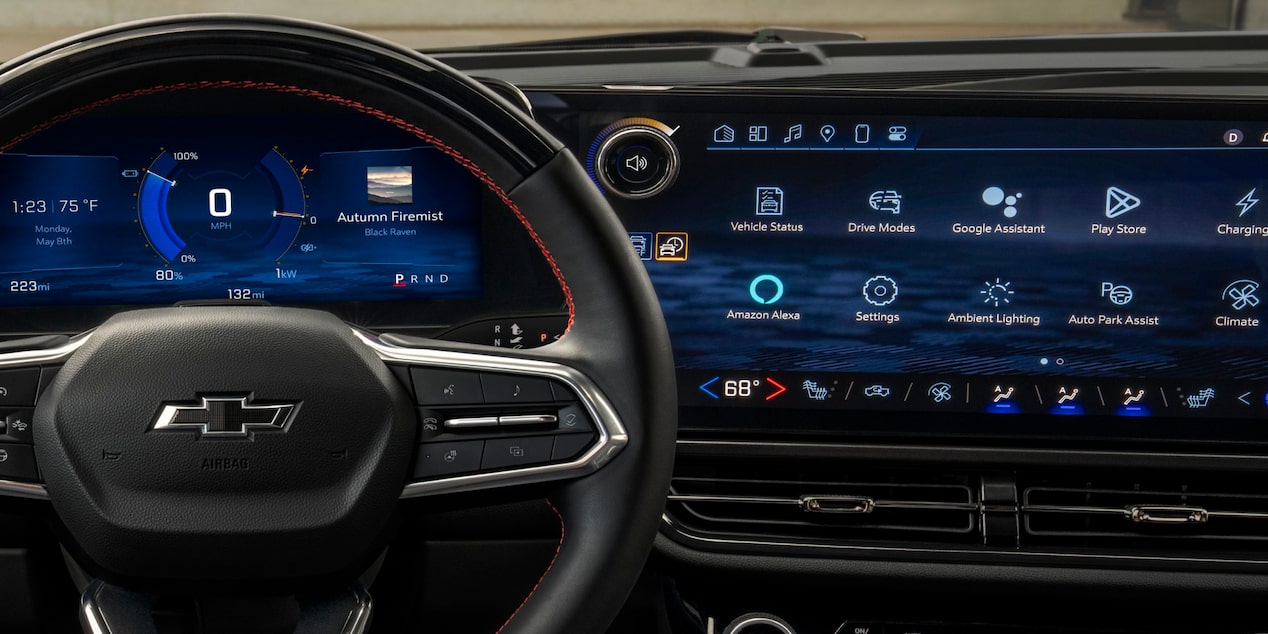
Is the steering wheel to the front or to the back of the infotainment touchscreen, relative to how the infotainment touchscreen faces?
to the front

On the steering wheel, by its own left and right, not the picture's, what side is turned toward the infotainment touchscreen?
left

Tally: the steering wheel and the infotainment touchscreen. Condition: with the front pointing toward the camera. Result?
2

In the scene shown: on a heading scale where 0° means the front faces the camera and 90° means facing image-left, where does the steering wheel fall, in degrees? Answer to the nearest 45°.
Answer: approximately 0°

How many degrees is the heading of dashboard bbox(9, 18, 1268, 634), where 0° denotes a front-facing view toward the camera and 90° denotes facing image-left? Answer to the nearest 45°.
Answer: approximately 0°
